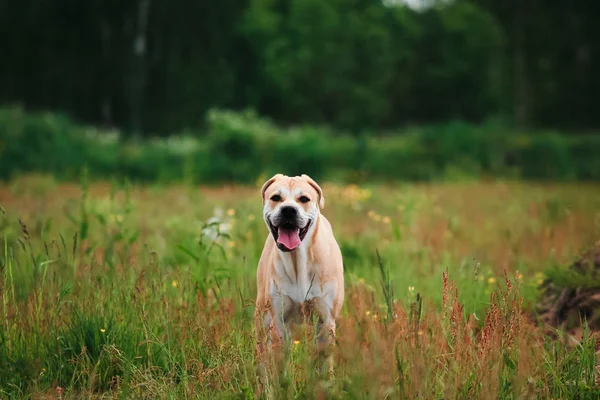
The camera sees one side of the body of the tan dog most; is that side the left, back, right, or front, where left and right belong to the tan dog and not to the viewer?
front
